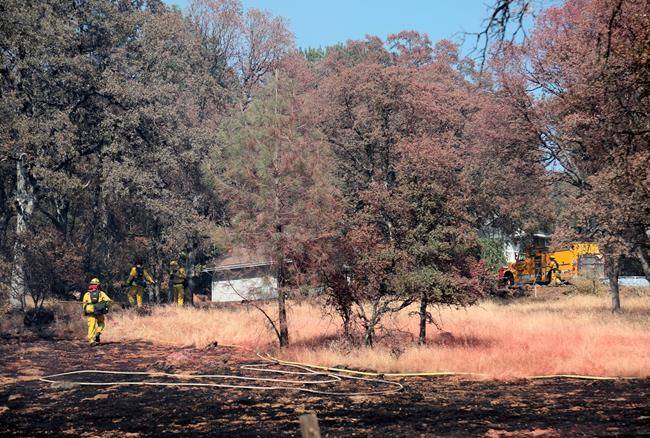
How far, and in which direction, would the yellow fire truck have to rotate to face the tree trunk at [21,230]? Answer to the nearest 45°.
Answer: approximately 45° to its left

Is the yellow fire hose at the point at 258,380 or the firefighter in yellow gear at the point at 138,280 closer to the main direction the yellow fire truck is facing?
the firefighter in yellow gear

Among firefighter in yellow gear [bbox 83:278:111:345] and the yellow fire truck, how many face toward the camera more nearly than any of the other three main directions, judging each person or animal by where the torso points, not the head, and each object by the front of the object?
1

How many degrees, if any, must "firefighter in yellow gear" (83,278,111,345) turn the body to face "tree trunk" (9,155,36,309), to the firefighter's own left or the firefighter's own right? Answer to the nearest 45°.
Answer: approximately 180°

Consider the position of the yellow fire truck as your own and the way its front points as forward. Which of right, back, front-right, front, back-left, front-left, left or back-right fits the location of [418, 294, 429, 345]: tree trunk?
left

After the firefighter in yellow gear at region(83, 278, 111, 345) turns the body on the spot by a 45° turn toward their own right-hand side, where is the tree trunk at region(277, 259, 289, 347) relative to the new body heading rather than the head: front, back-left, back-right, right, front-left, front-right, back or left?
left

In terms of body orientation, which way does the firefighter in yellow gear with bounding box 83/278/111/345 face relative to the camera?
toward the camera

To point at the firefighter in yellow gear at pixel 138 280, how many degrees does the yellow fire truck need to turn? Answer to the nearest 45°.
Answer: approximately 45° to its left

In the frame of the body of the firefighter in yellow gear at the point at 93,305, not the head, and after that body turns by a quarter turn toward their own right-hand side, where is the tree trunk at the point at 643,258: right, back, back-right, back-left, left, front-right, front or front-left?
back

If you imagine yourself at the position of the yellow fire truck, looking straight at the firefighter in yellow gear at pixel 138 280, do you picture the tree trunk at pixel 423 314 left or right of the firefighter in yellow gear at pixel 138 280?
left

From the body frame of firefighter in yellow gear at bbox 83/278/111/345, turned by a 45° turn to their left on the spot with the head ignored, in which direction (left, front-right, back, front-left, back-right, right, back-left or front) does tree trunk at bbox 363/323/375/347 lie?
front

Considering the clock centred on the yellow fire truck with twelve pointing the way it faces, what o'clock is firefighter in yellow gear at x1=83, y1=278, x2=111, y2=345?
The firefighter in yellow gear is roughly at 10 o'clock from the yellow fire truck.

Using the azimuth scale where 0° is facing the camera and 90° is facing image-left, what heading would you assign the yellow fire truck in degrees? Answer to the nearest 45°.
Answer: approximately 90°

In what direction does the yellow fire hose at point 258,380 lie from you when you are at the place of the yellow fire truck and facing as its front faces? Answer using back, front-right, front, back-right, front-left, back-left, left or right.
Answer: left
